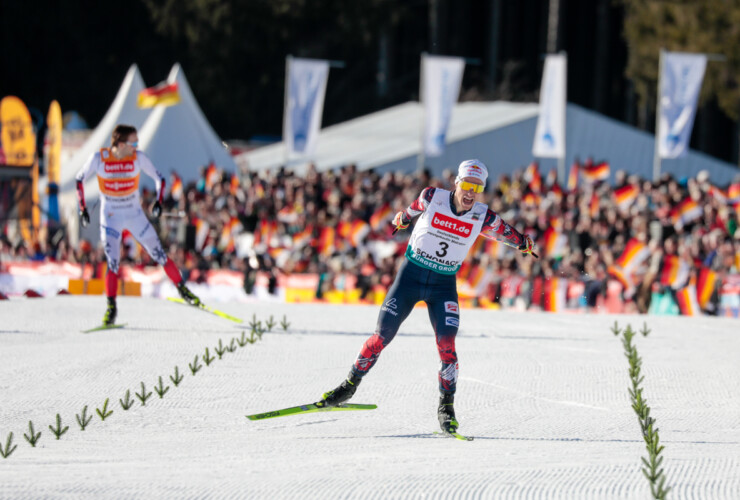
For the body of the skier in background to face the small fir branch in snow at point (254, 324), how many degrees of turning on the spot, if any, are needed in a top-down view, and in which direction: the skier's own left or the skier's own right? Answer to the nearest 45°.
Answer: approximately 90° to the skier's own left

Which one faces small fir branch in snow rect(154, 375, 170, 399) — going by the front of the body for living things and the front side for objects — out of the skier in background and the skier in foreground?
the skier in background

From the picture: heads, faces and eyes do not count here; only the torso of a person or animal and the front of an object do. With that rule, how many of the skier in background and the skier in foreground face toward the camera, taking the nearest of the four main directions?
2

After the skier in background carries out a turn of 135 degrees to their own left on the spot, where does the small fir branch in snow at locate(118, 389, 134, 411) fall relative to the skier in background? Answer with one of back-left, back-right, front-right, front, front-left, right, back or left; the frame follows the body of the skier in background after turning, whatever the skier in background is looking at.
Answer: back-right

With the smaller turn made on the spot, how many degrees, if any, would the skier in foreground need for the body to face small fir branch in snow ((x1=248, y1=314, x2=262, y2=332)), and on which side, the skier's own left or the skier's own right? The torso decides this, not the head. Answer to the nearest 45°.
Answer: approximately 135° to the skier's own right

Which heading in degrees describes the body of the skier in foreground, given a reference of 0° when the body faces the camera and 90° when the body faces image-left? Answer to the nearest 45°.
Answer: approximately 0°

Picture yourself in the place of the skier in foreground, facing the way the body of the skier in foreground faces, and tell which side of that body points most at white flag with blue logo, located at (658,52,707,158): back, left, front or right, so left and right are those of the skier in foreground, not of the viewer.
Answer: back

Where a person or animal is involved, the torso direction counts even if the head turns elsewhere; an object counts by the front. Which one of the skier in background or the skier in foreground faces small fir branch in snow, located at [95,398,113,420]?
the skier in background

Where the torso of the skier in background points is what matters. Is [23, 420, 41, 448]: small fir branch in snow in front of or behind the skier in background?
in front

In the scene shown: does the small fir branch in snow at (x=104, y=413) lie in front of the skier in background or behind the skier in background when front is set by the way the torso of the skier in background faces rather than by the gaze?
in front

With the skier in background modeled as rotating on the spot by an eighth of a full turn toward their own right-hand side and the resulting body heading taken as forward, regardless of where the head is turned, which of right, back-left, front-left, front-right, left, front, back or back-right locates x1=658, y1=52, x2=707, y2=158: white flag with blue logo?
back

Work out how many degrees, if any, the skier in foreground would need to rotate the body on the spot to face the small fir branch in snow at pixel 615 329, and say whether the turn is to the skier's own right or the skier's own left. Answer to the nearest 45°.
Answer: approximately 135° to the skier's own left

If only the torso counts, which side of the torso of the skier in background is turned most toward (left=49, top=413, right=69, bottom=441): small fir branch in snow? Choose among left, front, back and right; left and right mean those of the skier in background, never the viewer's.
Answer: front

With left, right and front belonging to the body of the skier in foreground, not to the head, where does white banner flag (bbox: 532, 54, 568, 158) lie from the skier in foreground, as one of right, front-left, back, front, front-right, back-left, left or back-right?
back

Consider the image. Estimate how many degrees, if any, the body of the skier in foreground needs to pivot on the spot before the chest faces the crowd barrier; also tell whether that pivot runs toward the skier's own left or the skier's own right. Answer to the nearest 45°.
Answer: approximately 180°
